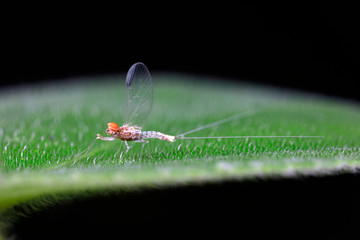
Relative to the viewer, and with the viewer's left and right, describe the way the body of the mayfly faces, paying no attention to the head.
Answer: facing to the left of the viewer
